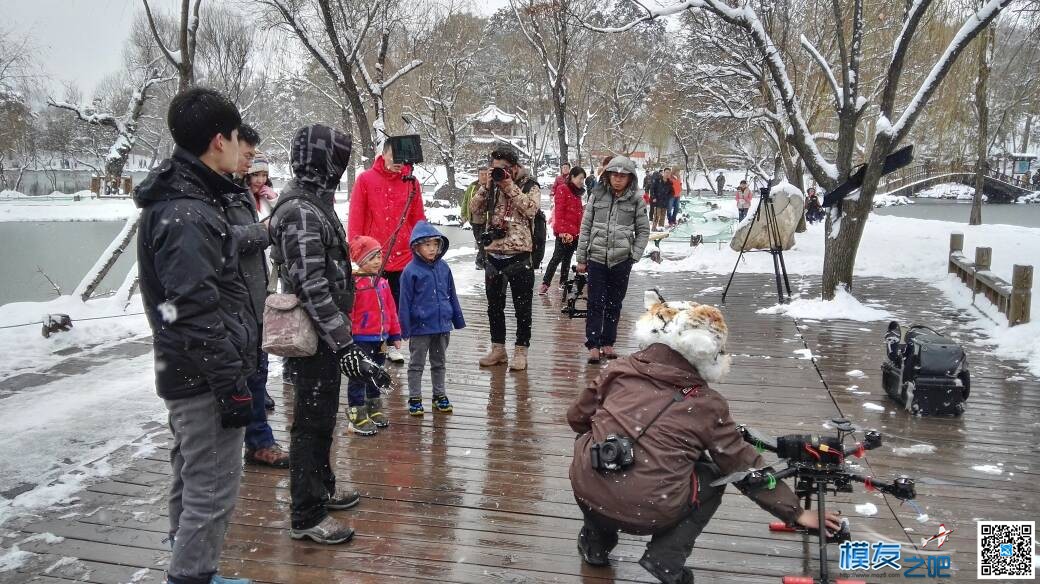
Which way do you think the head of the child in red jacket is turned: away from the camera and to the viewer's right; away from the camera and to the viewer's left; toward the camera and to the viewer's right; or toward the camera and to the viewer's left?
toward the camera and to the viewer's right

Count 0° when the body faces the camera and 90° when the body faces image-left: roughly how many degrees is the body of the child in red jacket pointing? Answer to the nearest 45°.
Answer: approximately 315°

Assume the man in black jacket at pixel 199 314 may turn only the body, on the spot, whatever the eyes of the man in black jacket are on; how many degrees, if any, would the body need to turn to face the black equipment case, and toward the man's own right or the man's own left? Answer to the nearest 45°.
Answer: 0° — they already face it

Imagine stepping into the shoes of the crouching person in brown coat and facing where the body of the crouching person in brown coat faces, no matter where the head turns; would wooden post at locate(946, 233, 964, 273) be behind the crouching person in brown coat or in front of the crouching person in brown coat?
in front

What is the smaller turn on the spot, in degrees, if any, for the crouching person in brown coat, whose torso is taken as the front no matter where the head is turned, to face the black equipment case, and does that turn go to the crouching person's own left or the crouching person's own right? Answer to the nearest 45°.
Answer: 0° — they already face it

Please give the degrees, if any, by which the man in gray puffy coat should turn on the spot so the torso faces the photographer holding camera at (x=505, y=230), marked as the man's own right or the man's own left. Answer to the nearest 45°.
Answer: approximately 45° to the man's own right

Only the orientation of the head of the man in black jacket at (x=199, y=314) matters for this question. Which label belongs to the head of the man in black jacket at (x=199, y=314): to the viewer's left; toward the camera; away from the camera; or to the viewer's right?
to the viewer's right

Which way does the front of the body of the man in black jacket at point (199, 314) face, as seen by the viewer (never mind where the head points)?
to the viewer's right

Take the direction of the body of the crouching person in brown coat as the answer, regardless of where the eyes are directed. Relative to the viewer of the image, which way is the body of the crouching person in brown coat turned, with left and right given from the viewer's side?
facing away from the viewer and to the right of the viewer

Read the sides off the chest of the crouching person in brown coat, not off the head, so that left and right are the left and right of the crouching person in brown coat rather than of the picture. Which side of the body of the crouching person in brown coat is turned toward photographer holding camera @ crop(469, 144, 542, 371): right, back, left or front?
left

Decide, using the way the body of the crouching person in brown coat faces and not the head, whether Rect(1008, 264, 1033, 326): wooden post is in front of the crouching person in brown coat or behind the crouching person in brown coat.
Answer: in front

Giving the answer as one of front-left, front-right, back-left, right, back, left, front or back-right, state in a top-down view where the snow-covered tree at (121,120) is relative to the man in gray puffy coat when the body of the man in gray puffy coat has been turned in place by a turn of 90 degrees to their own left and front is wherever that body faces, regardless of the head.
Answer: back-left
